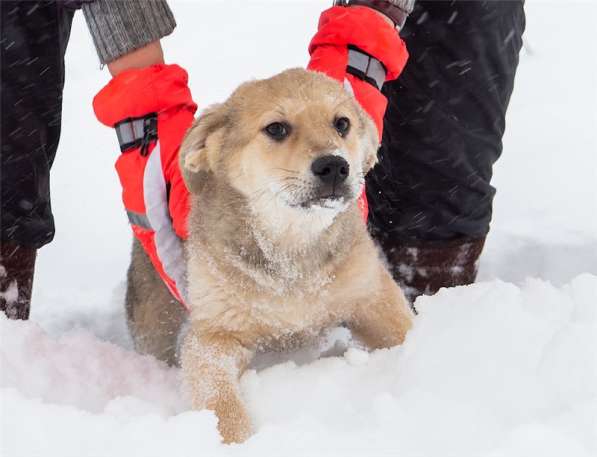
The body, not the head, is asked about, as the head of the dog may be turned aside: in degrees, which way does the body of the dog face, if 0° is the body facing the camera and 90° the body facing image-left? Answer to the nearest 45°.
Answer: approximately 315°
